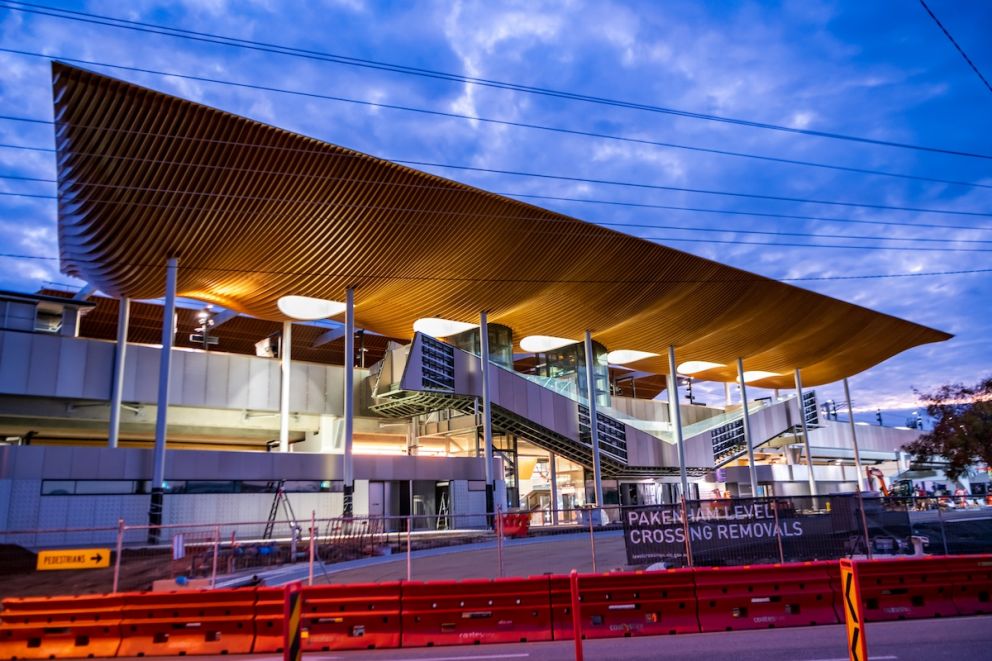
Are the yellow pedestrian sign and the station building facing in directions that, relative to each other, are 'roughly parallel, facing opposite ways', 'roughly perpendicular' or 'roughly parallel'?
roughly parallel

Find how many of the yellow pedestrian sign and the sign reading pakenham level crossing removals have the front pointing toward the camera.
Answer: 2

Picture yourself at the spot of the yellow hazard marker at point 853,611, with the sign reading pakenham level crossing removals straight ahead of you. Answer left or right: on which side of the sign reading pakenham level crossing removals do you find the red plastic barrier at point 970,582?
right

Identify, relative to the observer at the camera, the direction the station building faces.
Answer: facing the viewer and to the right of the viewer

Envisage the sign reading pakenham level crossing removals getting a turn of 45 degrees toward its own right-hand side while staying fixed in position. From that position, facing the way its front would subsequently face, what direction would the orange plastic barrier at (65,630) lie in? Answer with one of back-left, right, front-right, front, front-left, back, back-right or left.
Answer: front

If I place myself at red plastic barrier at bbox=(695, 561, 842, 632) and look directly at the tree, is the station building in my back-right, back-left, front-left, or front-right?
front-left

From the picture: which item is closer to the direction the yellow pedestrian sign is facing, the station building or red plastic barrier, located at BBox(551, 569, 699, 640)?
the red plastic barrier

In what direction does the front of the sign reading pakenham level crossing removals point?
toward the camera

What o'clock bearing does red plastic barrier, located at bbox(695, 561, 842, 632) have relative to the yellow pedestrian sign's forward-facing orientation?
The red plastic barrier is roughly at 10 o'clock from the yellow pedestrian sign.

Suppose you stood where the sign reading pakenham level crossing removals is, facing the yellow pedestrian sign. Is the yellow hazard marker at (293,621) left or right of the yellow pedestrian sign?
left

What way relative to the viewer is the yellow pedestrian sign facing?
toward the camera

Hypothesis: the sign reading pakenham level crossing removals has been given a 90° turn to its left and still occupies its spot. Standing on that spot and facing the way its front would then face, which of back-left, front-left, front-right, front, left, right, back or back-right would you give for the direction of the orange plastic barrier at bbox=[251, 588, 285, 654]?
back-right

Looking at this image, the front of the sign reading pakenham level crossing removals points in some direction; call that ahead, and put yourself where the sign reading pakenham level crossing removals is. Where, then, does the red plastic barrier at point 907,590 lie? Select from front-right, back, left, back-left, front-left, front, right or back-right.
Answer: front-left

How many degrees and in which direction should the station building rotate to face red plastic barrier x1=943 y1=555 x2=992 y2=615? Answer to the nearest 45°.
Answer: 0° — it already faces it

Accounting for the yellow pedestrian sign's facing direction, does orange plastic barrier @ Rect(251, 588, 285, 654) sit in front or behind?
in front
